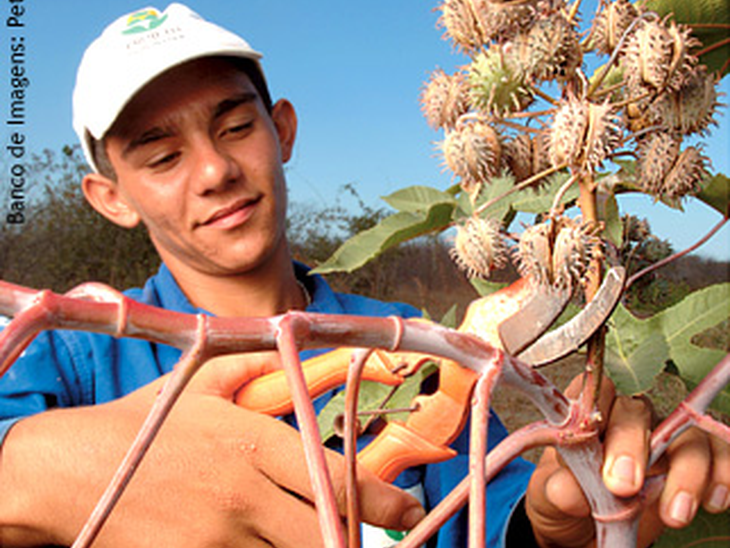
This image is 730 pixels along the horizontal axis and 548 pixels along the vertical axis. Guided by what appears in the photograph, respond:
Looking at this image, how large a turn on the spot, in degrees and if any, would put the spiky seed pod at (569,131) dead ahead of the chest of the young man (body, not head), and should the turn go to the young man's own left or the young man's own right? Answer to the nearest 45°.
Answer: approximately 45° to the young man's own left

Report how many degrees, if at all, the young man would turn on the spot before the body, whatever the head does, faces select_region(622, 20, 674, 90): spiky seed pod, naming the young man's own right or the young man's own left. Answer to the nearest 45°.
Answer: approximately 45° to the young man's own left

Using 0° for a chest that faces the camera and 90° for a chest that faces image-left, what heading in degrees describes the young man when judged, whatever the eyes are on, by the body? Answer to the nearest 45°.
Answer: approximately 0°

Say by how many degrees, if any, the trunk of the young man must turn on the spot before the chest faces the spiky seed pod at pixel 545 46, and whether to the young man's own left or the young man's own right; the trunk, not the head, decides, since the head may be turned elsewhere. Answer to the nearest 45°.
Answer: approximately 45° to the young man's own left

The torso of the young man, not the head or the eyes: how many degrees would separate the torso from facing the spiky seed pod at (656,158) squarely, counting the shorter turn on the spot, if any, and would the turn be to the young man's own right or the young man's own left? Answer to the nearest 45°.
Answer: approximately 45° to the young man's own left

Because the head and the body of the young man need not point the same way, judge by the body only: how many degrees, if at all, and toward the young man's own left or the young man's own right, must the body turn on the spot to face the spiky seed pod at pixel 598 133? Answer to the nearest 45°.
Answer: approximately 45° to the young man's own left
